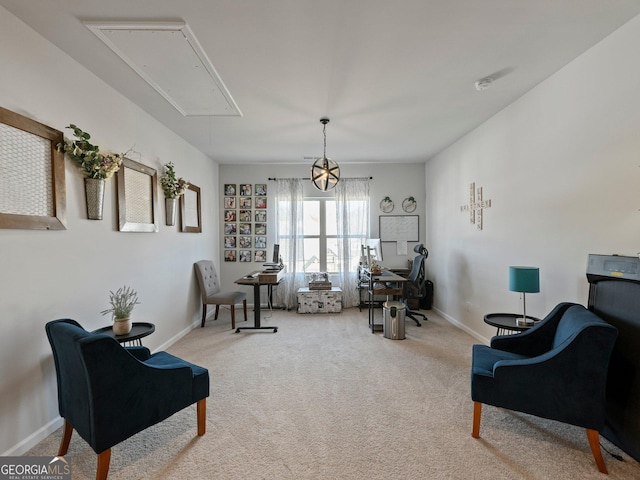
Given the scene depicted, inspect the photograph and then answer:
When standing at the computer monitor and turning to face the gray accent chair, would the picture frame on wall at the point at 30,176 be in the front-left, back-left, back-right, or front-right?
front-left

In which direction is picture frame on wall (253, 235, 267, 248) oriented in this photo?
toward the camera

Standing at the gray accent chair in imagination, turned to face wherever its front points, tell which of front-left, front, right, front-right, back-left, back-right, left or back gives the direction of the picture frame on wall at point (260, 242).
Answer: left

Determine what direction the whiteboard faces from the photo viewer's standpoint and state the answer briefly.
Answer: facing the viewer

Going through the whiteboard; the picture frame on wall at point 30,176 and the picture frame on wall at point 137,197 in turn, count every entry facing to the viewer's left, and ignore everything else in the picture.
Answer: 0

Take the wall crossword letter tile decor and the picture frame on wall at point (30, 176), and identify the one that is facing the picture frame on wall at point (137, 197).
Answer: the wall crossword letter tile decor

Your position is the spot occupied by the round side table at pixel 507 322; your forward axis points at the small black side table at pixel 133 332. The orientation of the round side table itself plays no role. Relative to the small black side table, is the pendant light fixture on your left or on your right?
right

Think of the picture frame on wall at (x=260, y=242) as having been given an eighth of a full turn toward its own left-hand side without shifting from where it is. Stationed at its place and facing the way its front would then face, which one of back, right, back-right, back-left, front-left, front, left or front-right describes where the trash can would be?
front

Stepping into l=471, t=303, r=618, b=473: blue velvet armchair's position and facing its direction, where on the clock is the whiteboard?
The whiteboard is roughly at 2 o'clock from the blue velvet armchair.

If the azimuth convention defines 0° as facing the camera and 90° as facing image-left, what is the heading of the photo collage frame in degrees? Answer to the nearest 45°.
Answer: approximately 0°

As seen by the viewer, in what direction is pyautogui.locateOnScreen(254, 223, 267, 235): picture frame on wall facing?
toward the camera
